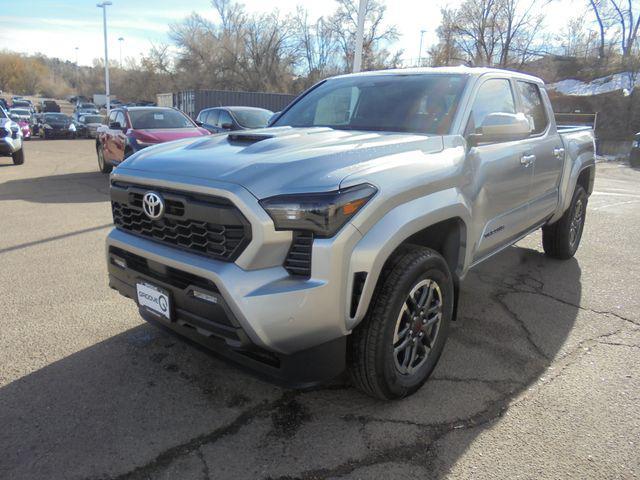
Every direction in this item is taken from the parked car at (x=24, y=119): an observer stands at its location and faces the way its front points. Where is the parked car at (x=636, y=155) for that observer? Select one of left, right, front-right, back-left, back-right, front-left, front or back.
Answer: front-left

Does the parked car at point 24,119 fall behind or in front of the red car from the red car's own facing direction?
behind

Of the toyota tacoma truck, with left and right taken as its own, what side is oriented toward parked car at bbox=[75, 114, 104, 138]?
right

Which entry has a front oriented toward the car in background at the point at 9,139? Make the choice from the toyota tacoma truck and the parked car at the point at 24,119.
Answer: the parked car

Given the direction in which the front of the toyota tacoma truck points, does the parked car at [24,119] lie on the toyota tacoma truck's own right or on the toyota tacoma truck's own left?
on the toyota tacoma truck's own right

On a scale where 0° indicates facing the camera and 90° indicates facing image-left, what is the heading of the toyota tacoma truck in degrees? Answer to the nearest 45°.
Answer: approximately 45°

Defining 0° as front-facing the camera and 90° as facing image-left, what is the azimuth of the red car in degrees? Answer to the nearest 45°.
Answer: approximately 315°
